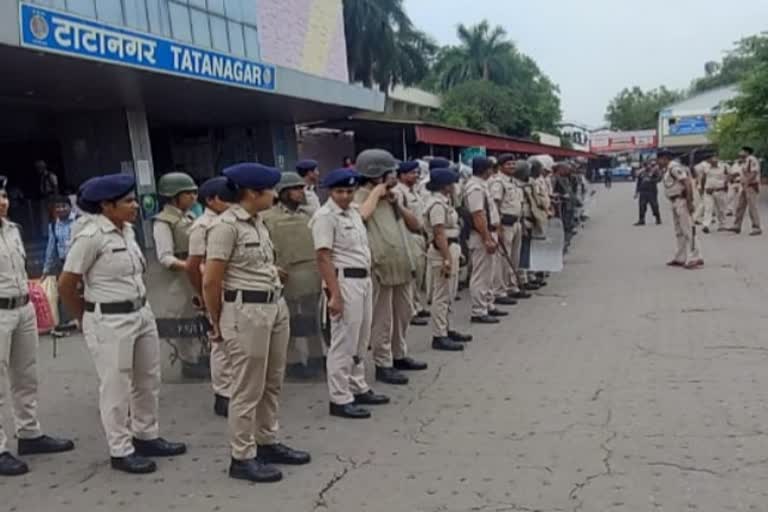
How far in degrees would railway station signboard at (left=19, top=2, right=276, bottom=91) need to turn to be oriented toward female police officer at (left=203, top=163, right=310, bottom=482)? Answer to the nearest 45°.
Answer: approximately 45° to its right

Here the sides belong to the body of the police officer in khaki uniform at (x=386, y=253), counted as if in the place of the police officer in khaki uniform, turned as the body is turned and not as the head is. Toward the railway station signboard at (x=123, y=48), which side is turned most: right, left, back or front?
back

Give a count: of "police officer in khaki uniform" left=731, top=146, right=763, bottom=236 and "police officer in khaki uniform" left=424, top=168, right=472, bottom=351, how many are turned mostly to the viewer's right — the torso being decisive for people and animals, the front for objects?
1

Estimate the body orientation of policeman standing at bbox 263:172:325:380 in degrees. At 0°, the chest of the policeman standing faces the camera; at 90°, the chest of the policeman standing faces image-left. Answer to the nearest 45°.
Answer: approximately 315°

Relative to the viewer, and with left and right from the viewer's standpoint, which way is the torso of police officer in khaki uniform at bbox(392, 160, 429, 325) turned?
facing the viewer and to the right of the viewer

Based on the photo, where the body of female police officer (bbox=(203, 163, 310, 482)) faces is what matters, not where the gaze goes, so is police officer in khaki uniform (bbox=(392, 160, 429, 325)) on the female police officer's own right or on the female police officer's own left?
on the female police officer's own left

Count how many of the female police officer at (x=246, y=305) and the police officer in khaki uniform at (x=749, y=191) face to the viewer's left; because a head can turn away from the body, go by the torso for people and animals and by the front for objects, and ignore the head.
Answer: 1

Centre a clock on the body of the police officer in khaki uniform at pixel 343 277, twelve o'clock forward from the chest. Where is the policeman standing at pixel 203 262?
The policeman standing is roughly at 5 o'clock from the police officer in khaki uniform.

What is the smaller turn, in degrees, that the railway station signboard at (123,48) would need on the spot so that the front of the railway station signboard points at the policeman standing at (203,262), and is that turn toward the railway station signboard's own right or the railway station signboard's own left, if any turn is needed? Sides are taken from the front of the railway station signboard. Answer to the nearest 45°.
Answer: approximately 45° to the railway station signboard's own right

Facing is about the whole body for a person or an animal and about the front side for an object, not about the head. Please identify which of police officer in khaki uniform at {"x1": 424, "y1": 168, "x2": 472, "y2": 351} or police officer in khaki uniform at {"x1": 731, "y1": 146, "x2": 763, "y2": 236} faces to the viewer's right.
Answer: police officer in khaki uniform at {"x1": 424, "y1": 168, "x2": 472, "y2": 351}

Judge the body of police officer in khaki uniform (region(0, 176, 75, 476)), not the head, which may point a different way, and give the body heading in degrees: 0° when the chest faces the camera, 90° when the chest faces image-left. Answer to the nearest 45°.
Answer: approximately 315°

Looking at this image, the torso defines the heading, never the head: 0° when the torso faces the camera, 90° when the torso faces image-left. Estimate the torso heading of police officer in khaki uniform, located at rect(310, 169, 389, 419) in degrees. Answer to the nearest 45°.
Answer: approximately 315°

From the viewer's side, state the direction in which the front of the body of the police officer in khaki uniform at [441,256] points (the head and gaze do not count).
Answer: to the viewer's right

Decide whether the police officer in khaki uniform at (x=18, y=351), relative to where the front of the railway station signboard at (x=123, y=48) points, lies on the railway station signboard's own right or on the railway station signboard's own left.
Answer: on the railway station signboard's own right
